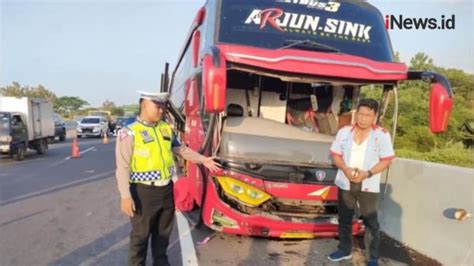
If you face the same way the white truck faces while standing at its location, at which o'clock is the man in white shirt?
The man in white shirt is roughly at 10 o'clock from the white truck.

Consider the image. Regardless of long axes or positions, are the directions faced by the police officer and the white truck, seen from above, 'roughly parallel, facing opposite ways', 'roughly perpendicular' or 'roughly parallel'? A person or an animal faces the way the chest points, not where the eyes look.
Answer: roughly perpendicular

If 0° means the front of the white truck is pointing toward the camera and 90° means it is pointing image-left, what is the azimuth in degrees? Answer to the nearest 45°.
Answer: approximately 45°

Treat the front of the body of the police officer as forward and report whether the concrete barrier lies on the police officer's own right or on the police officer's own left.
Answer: on the police officer's own left

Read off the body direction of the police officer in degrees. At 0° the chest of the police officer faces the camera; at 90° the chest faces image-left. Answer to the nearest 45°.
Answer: approximately 315°

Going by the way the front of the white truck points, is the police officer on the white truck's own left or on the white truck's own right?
on the white truck's own left
